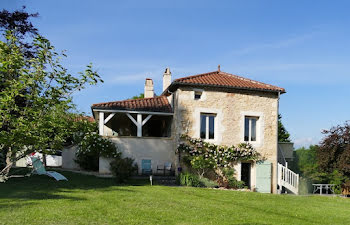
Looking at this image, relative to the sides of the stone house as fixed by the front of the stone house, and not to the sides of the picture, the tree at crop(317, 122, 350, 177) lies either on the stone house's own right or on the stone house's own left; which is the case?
on the stone house's own left

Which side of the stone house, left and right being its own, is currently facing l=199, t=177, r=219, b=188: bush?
front

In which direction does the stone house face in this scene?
toward the camera

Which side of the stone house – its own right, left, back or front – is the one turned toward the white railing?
left

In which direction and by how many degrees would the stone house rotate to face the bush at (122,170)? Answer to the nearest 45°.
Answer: approximately 45° to its right
